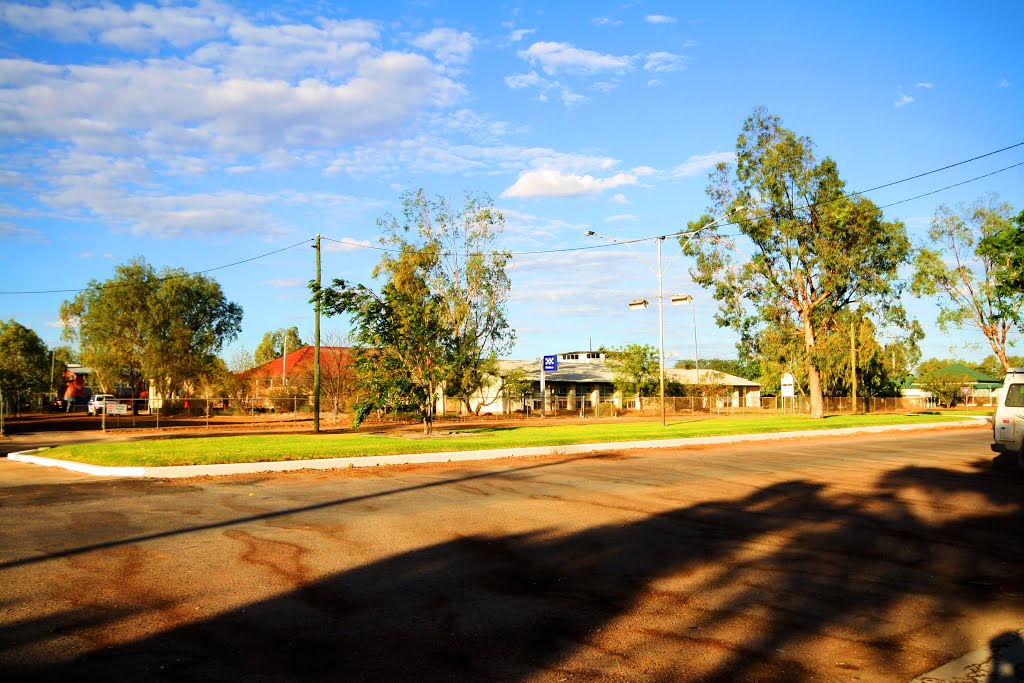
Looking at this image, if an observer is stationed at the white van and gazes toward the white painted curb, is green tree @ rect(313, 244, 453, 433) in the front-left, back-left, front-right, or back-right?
front-right

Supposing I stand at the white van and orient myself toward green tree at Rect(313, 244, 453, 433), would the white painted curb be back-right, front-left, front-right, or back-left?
front-left

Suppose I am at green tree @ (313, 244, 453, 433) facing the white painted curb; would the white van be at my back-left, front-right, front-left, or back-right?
front-left
